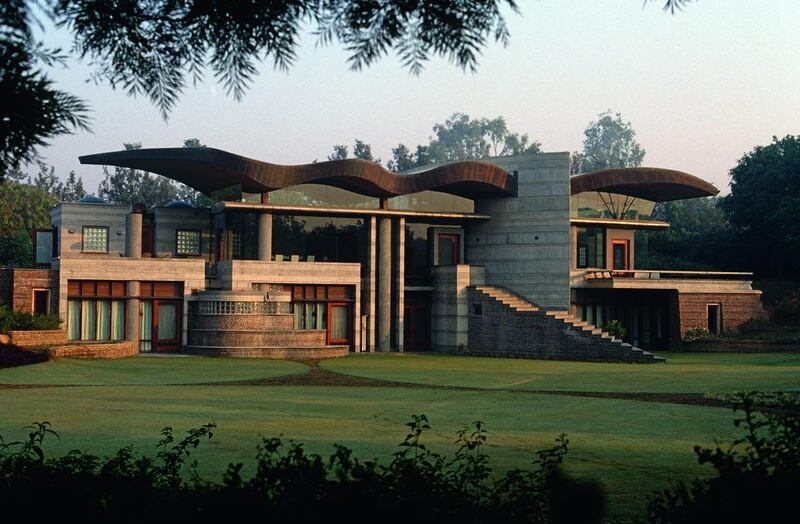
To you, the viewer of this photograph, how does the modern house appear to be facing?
facing the viewer

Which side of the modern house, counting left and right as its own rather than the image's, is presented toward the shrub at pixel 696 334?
left

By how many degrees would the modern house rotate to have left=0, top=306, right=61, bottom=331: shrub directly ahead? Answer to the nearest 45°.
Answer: approximately 45° to its right

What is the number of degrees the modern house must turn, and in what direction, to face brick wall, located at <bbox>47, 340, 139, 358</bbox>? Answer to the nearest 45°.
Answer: approximately 45° to its right
